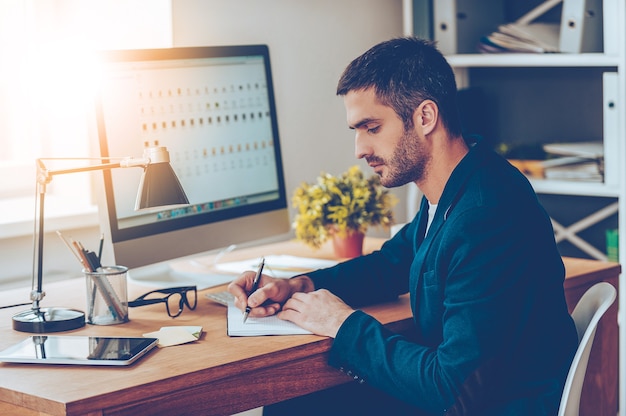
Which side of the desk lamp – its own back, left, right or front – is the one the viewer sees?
right

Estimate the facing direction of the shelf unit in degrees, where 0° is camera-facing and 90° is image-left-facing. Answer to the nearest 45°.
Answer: approximately 0°

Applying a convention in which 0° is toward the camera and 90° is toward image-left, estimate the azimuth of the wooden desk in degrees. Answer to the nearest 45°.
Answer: approximately 315°

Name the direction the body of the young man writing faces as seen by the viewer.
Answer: to the viewer's left

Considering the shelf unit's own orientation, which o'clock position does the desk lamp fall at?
The desk lamp is roughly at 1 o'clock from the shelf unit.

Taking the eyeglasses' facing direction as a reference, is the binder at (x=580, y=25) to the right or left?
on its left

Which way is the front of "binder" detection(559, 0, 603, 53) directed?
toward the camera

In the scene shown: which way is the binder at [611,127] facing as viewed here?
toward the camera

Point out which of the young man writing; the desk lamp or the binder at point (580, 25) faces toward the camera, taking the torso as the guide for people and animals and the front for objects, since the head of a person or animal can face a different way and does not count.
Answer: the binder

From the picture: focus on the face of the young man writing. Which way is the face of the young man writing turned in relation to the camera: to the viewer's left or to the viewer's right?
to the viewer's left

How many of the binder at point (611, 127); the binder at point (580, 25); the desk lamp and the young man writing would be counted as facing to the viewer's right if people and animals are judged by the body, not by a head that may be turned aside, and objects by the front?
1

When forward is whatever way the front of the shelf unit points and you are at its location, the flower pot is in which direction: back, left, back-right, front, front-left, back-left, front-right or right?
front-right

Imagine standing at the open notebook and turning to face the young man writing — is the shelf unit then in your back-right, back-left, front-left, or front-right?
front-left

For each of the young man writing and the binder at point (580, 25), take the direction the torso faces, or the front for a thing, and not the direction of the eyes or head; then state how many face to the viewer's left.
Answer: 1
